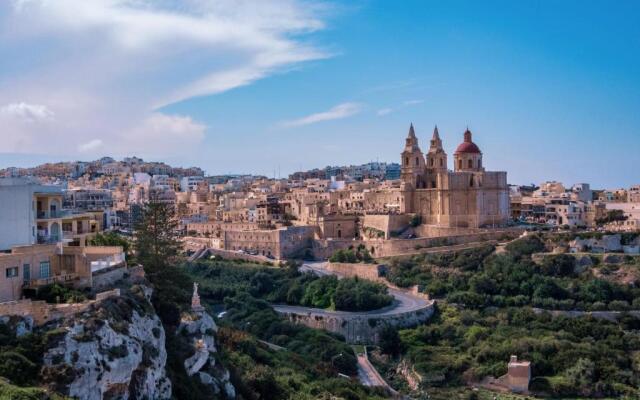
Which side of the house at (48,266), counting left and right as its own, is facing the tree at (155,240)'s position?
left

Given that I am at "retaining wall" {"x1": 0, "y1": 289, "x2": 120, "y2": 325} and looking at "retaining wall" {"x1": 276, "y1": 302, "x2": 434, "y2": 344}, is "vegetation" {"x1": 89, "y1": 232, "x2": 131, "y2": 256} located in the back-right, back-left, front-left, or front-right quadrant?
front-left

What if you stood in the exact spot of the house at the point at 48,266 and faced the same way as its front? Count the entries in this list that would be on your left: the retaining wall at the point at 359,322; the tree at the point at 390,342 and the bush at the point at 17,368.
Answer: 2

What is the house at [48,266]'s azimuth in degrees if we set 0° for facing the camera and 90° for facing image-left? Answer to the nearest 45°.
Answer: approximately 315°

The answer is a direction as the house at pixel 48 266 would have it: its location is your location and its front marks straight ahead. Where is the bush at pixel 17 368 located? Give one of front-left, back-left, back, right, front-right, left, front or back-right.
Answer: front-right

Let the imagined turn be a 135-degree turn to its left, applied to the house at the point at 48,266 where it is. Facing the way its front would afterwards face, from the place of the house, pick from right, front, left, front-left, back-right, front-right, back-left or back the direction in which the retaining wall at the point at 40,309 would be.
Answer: back

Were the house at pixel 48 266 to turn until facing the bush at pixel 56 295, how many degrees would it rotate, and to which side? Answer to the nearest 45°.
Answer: approximately 45° to its right

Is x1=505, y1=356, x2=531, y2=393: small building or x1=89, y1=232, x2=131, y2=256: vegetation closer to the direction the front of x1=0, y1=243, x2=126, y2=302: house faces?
the small building

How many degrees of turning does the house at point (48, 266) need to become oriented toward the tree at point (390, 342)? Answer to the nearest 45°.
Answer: approximately 90° to its left

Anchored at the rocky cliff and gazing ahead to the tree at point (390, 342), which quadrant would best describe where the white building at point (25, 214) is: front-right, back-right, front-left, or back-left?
front-left
